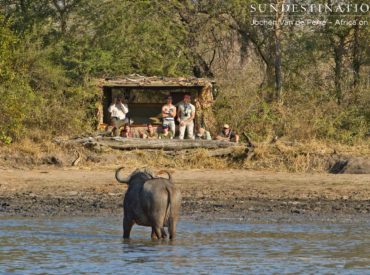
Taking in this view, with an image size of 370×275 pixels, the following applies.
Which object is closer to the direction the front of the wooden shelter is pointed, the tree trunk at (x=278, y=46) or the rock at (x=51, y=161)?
the rock

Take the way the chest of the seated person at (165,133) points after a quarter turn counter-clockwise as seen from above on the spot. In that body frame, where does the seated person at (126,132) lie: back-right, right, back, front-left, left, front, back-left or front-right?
back

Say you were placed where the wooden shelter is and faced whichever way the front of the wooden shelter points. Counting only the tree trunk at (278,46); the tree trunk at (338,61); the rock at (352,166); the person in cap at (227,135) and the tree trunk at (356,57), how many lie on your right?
0

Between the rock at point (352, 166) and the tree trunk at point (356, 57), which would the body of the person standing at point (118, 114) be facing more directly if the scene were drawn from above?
the rock

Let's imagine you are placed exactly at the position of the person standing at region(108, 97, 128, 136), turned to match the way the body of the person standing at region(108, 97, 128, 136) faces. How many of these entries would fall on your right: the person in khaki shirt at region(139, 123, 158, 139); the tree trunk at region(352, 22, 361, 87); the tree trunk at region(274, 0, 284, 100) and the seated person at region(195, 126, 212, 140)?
0

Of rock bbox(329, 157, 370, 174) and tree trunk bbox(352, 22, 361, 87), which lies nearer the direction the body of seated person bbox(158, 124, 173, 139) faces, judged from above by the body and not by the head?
the rock

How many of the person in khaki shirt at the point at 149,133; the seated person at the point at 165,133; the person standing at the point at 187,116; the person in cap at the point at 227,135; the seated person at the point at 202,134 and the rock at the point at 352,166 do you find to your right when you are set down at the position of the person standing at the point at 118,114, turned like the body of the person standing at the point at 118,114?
0

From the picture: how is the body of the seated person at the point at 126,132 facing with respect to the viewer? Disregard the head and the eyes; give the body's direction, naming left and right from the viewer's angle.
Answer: facing the viewer

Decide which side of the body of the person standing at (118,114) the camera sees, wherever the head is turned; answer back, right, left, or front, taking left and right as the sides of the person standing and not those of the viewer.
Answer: front

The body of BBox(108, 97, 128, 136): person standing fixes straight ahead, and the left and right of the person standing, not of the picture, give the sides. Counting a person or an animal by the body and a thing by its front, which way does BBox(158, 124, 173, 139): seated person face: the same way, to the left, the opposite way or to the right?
the same way

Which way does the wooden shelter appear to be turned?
toward the camera

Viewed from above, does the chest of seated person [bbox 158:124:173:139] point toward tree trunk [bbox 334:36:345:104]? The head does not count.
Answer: no

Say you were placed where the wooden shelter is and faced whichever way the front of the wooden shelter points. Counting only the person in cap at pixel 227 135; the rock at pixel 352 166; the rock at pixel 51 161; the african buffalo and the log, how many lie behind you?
0

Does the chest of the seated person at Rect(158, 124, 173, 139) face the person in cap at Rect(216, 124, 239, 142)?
no

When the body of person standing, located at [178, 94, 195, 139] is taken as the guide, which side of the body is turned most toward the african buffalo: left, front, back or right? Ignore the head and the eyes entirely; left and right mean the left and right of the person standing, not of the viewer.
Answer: front

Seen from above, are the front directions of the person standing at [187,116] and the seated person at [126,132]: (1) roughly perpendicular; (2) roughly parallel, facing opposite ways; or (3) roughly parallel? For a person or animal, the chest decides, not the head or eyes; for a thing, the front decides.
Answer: roughly parallel
